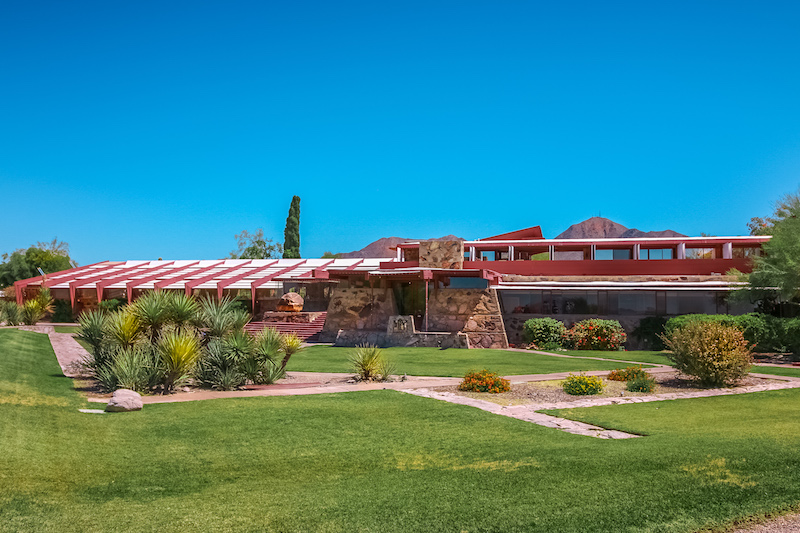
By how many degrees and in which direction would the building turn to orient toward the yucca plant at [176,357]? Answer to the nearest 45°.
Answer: approximately 45° to its right

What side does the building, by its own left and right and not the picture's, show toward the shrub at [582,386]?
front

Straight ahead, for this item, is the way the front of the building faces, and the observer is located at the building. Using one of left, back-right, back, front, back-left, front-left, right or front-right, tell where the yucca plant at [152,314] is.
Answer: front-right

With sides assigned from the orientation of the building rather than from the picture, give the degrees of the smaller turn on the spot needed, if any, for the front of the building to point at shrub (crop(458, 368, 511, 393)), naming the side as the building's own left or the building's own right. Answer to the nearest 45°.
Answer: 0° — it already faces it

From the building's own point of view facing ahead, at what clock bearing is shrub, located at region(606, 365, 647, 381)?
The shrub is roughly at 12 o'clock from the building.

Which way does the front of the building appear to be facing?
toward the camera

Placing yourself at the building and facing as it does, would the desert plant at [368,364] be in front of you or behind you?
in front

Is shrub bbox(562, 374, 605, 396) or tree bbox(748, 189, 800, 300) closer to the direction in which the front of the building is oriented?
the shrub

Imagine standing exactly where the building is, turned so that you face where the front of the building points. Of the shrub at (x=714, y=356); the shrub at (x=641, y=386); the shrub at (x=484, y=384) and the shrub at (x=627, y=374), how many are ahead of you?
4

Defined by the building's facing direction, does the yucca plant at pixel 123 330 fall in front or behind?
in front

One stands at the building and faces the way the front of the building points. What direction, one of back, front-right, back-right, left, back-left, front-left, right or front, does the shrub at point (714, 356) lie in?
front

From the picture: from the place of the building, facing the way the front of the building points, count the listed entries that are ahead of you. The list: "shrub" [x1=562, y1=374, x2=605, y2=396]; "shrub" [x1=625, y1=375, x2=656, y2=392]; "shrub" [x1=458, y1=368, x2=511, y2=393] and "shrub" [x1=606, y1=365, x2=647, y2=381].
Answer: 4
